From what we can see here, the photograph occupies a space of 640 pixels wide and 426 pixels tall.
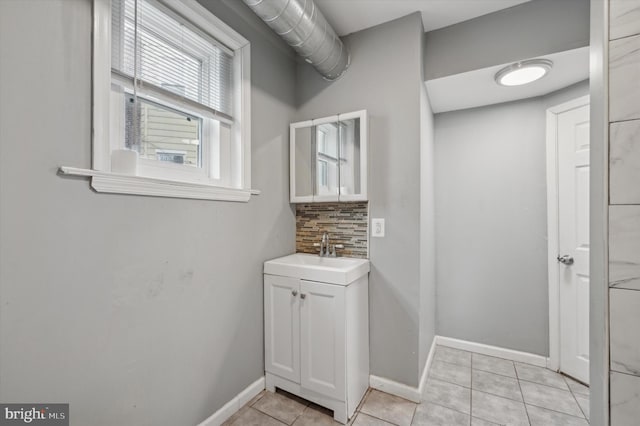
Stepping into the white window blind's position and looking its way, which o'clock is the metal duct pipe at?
The metal duct pipe is roughly at 11 o'clock from the white window blind.

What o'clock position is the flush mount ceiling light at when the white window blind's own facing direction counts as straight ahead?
The flush mount ceiling light is roughly at 11 o'clock from the white window blind.

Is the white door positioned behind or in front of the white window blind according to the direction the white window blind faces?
in front

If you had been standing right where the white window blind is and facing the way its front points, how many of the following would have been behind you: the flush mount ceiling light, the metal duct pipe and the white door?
0

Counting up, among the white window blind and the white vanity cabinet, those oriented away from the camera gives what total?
0

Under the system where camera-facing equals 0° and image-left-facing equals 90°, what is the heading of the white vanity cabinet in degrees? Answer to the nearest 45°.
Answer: approximately 45°

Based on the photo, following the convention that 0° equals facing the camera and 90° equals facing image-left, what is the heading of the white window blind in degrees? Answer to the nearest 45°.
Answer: approximately 315°

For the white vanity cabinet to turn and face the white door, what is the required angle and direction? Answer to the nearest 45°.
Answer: approximately 135° to its left
